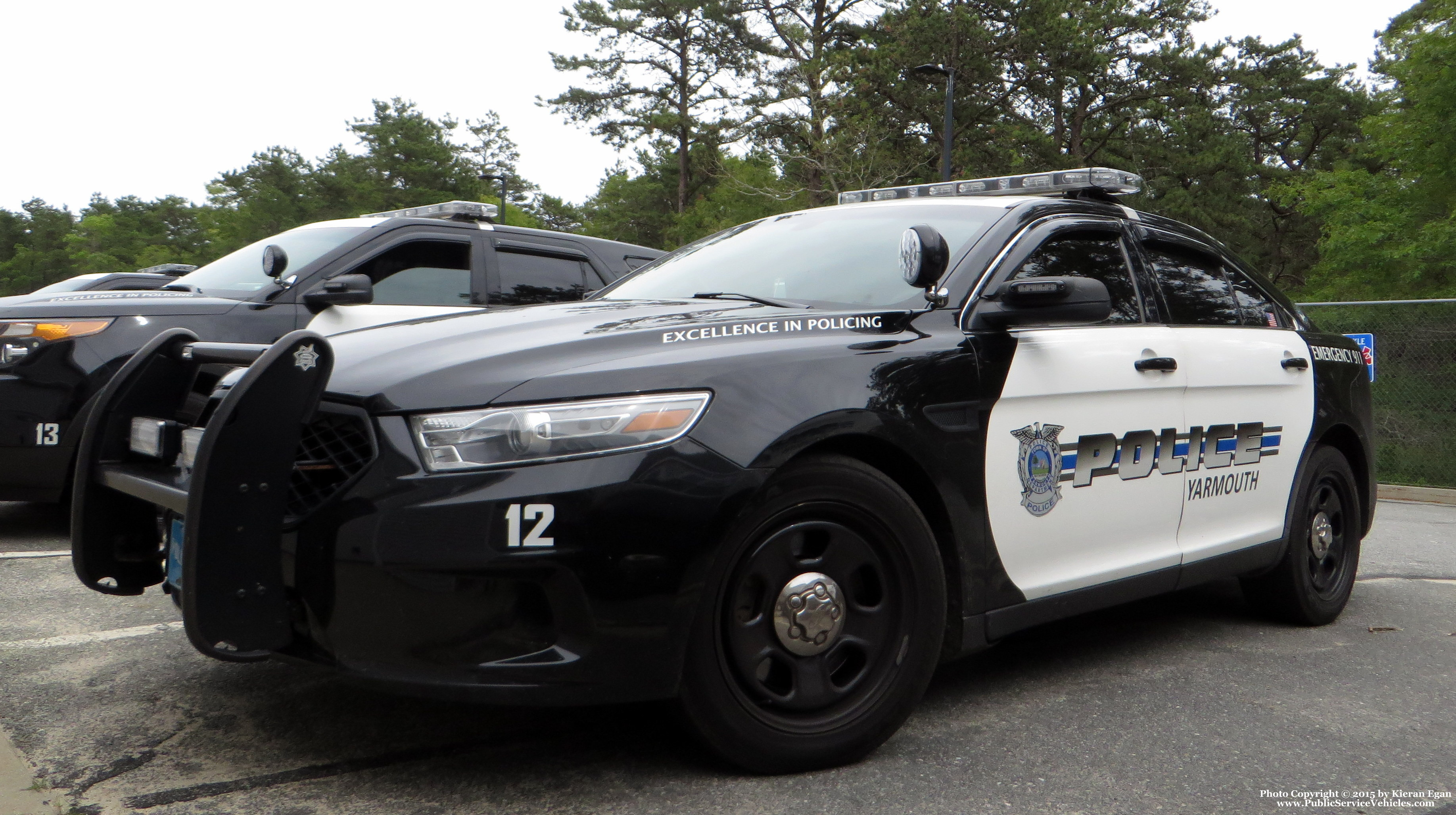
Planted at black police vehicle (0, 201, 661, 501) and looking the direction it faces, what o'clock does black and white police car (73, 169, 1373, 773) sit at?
The black and white police car is roughly at 10 o'clock from the black police vehicle.

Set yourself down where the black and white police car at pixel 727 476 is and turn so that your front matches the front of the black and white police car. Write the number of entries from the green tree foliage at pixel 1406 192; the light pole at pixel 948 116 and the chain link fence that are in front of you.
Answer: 0

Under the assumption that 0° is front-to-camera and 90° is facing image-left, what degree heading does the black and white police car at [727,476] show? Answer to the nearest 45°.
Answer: approximately 45°

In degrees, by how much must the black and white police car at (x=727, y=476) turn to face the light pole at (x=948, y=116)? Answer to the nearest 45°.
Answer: approximately 135° to its right

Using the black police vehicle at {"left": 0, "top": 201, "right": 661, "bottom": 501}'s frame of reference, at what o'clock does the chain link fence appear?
The chain link fence is roughly at 7 o'clock from the black police vehicle.

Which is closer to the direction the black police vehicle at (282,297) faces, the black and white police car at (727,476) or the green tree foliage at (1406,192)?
the black and white police car

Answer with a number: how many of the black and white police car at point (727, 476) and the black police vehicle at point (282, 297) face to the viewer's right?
0

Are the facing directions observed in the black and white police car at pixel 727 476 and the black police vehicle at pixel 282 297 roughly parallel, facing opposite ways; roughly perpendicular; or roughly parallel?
roughly parallel

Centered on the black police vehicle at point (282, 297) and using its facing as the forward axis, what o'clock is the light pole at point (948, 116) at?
The light pole is roughly at 6 o'clock from the black police vehicle.

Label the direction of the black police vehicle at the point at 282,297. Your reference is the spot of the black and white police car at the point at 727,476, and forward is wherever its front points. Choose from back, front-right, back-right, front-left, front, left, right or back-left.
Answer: right

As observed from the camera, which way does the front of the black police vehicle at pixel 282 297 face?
facing the viewer and to the left of the viewer

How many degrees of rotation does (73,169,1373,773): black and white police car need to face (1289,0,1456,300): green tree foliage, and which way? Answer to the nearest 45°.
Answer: approximately 180°

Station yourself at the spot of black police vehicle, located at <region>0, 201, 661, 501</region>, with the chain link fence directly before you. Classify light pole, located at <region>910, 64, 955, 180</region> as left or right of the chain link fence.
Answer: left

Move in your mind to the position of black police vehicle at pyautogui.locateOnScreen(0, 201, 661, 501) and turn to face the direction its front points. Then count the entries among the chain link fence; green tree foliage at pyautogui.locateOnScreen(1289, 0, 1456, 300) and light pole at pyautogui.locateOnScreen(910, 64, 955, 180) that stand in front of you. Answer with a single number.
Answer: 0
